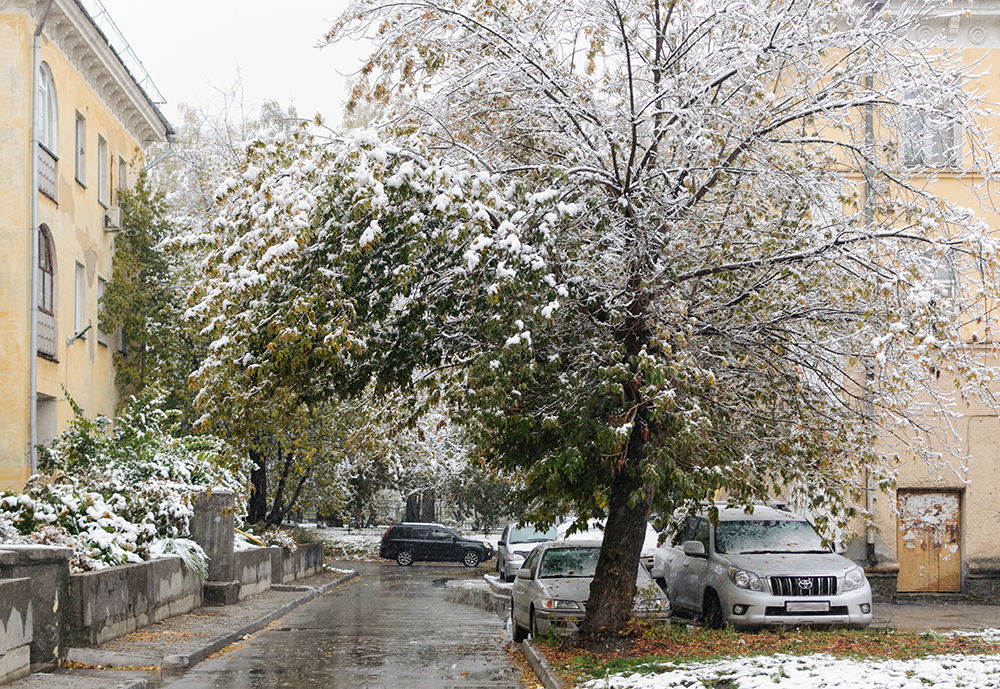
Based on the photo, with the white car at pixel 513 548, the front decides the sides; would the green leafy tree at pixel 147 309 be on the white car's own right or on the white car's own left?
on the white car's own right

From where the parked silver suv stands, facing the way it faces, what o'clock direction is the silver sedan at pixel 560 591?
The silver sedan is roughly at 4 o'clock from the parked silver suv.

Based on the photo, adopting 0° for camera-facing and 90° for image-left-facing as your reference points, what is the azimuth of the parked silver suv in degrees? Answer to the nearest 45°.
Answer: approximately 315°

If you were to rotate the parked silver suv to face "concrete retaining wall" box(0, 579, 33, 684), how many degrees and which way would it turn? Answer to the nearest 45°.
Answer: approximately 90° to its right
